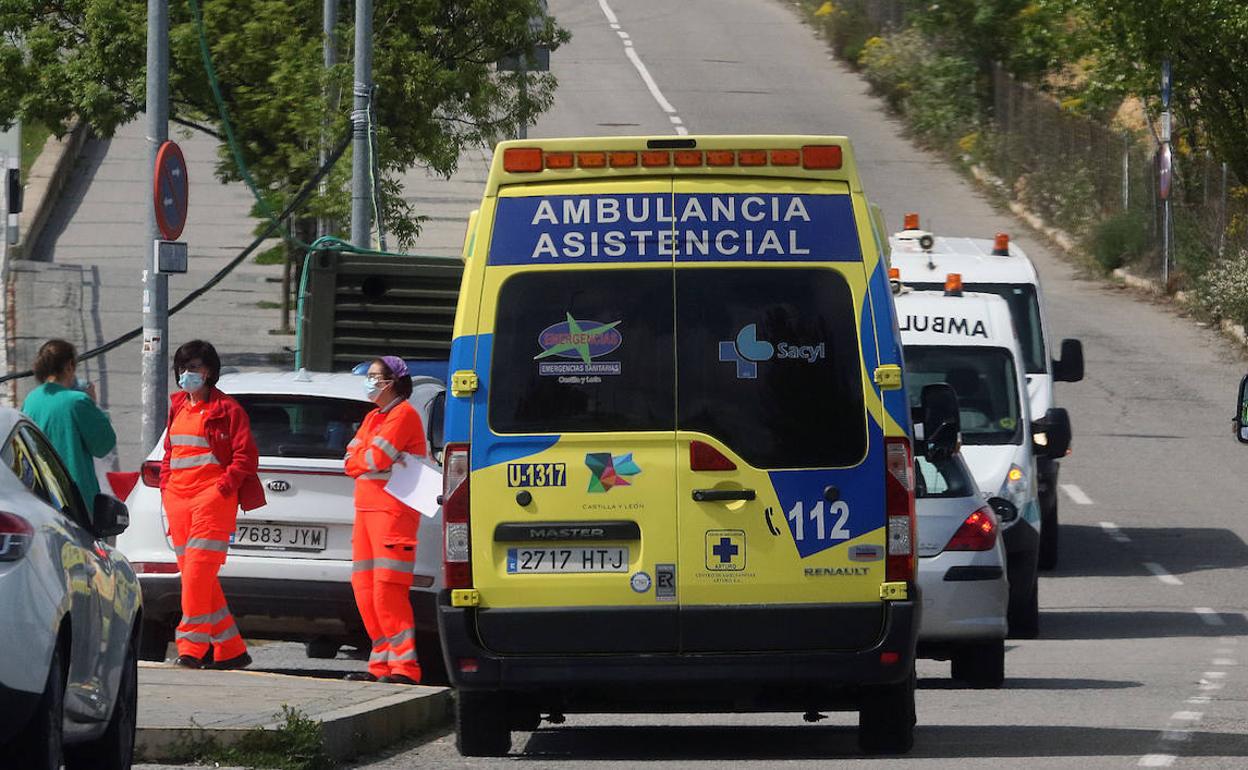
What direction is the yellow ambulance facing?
away from the camera

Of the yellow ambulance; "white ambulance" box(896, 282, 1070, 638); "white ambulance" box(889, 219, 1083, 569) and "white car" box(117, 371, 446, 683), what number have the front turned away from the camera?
2

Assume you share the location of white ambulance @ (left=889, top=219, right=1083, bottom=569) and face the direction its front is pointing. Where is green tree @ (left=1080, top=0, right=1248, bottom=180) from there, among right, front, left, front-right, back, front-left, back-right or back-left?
back

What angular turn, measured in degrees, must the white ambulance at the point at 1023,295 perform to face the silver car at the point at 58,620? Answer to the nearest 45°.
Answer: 0° — it already faces it

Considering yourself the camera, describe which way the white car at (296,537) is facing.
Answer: facing away from the viewer

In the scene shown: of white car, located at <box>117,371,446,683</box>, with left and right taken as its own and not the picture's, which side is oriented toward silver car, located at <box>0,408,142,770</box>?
back

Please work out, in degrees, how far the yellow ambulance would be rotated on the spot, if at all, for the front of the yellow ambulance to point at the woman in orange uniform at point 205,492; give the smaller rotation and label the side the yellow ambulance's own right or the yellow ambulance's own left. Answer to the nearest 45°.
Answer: approximately 45° to the yellow ambulance's own left

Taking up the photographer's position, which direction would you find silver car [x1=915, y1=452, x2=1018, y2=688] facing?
facing away from the viewer

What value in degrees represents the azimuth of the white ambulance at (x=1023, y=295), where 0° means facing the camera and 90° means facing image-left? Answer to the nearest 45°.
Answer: approximately 0°
